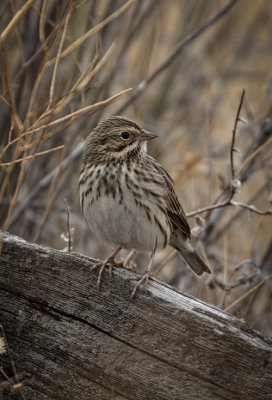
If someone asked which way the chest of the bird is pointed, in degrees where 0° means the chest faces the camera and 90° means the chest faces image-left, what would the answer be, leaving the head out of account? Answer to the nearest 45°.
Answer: approximately 45°
